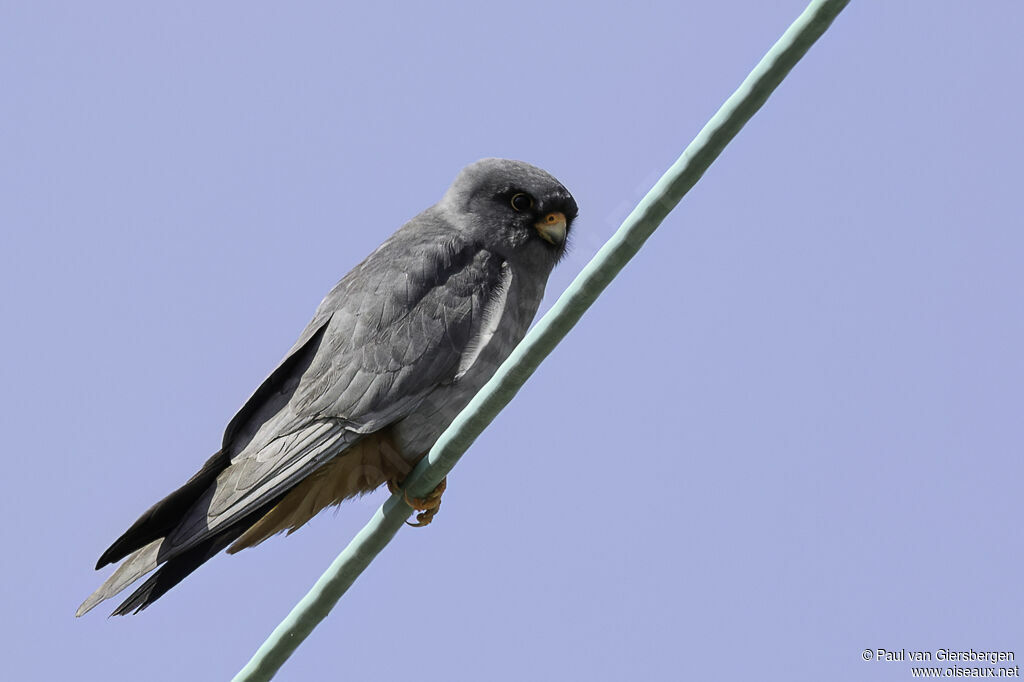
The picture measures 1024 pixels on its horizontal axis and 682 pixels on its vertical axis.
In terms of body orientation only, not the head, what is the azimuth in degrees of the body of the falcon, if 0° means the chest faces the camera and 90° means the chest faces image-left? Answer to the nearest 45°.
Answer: approximately 270°
